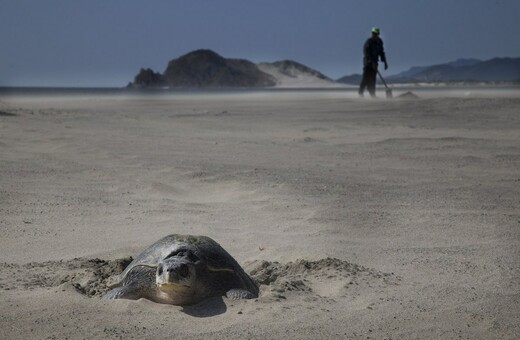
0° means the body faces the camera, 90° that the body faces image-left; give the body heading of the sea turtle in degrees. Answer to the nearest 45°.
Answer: approximately 0°

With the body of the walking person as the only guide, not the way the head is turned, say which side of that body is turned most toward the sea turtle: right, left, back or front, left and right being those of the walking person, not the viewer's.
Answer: right

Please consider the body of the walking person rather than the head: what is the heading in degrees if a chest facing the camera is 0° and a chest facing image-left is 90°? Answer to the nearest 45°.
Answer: approximately 270°

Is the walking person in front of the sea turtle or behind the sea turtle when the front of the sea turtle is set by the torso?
behind

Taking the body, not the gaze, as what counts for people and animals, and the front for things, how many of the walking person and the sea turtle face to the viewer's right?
1

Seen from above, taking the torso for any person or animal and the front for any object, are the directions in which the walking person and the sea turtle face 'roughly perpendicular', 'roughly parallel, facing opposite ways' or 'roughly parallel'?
roughly perpendicular
